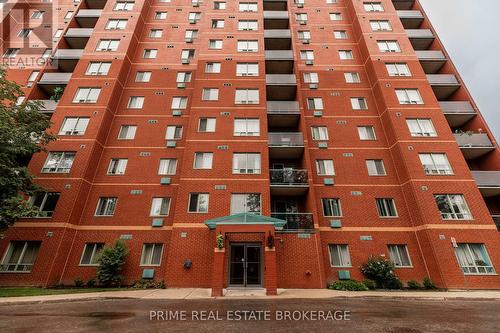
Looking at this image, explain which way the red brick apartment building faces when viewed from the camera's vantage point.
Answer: facing the viewer

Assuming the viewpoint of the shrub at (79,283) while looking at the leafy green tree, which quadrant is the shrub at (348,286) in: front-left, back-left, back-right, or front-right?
back-left
